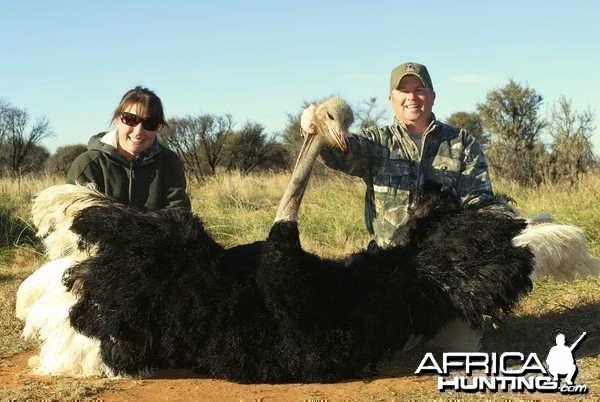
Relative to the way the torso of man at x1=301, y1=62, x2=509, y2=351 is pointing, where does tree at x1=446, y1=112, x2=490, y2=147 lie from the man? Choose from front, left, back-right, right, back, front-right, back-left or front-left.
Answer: back

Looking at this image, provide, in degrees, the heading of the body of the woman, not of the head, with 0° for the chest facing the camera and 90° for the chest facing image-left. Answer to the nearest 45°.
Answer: approximately 0°

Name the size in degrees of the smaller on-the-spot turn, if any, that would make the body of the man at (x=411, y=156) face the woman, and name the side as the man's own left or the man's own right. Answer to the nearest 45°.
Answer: approximately 90° to the man's own right

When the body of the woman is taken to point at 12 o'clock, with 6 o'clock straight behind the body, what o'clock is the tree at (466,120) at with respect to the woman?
The tree is roughly at 7 o'clock from the woman.

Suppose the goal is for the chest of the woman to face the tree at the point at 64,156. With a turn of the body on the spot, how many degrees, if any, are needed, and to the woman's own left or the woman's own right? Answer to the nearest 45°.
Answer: approximately 180°

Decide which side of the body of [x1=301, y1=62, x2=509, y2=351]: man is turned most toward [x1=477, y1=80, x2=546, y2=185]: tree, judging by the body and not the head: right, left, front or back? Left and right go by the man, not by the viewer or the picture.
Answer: back

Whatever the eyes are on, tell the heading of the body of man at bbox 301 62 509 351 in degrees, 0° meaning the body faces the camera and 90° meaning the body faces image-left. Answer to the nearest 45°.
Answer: approximately 0°

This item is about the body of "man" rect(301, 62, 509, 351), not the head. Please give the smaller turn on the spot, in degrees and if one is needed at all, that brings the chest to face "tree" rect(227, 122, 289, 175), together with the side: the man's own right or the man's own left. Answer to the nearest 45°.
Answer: approximately 180°

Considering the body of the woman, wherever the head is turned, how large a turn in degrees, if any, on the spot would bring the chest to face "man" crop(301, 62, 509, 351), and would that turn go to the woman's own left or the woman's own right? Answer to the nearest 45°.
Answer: approximately 90° to the woman's own left

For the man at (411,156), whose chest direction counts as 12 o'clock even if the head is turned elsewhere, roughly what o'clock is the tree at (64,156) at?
The tree is roughly at 5 o'clock from the man.

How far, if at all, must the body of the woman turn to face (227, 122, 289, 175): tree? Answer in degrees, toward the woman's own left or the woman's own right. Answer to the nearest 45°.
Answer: approximately 180°

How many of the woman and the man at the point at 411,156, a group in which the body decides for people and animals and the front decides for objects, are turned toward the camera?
2

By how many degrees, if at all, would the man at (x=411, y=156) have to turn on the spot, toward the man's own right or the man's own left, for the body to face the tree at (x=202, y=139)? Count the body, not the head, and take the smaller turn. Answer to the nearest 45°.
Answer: approximately 180°

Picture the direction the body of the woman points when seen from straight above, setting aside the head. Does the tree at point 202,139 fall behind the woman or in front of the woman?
behind

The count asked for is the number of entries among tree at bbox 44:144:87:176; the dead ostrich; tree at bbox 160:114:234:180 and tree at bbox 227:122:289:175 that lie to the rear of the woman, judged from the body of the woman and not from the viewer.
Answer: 3
